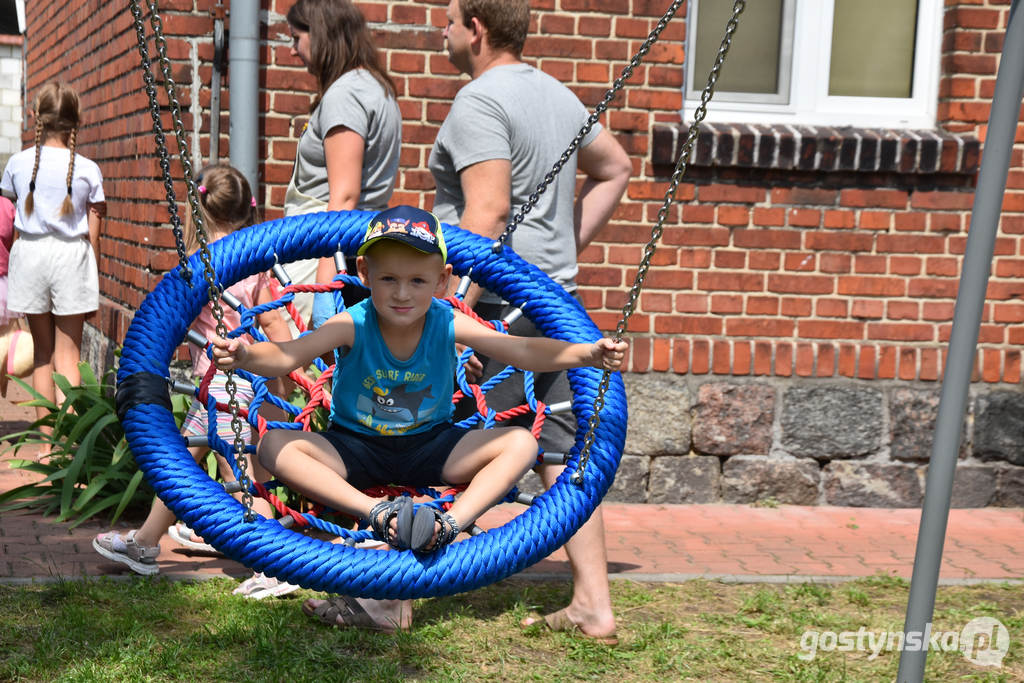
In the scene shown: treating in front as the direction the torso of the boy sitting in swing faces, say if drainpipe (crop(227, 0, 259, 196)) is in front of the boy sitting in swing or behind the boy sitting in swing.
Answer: behind

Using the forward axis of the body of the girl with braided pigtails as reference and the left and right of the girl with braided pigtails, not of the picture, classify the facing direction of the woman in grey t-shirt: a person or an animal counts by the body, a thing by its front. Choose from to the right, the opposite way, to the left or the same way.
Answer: to the left

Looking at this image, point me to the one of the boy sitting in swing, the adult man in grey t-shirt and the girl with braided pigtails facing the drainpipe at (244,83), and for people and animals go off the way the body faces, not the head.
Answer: the adult man in grey t-shirt

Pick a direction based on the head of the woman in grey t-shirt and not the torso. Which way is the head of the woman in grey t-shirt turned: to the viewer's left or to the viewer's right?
to the viewer's left

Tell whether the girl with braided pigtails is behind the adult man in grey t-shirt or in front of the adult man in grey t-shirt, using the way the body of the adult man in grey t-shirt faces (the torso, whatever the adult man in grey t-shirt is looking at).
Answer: in front

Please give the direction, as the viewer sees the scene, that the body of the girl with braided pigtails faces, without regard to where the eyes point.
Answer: away from the camera

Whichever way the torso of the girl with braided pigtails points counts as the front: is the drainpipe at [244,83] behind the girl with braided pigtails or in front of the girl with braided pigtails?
behind

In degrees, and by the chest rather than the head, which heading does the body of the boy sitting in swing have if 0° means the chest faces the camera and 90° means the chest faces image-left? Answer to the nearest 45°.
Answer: approximately 0°

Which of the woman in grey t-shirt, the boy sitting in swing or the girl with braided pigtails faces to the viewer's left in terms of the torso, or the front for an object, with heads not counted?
the woman in grey t-shirt

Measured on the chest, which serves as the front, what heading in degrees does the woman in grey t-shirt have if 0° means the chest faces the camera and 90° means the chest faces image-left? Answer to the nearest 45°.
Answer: approximately 90°

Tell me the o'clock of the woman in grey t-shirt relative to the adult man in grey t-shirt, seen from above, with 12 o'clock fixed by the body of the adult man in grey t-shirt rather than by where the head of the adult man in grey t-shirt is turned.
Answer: The woman in grey t-shirt is roughly at 12 o'clock from the adult man in grey t-shirt.

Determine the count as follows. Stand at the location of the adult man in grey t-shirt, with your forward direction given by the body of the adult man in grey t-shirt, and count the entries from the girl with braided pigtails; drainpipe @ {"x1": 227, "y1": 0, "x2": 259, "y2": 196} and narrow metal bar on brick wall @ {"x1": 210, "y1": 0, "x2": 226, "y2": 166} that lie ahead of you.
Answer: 3
